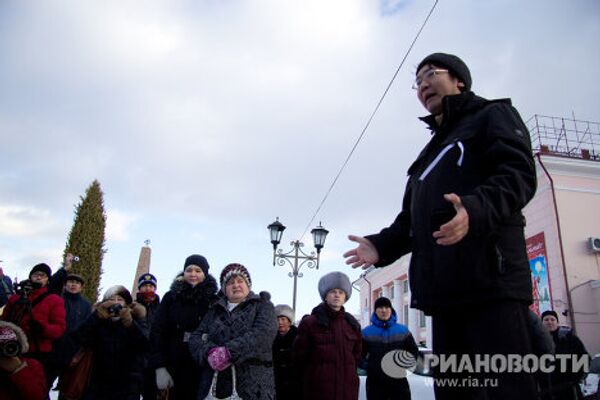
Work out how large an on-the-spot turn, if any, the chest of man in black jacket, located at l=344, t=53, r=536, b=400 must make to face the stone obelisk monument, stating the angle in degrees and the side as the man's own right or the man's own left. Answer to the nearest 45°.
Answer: approximately 90° to the man's own right

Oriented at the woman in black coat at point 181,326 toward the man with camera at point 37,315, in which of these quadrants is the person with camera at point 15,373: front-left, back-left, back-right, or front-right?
front-left

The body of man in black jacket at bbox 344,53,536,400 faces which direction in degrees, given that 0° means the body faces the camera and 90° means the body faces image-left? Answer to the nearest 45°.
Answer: approximately 45°

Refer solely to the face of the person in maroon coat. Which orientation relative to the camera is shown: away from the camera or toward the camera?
toward the camera

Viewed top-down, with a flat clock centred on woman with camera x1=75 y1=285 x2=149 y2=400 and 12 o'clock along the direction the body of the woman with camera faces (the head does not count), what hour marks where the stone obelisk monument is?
The stone obelisk monument is roughly at 6 o'clock from the woman with camera.

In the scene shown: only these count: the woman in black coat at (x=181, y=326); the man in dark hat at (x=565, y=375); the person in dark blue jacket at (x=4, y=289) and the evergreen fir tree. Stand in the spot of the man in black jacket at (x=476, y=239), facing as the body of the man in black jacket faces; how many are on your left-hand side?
0

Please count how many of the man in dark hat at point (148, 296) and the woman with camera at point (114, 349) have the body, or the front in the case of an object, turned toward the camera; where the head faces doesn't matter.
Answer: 2

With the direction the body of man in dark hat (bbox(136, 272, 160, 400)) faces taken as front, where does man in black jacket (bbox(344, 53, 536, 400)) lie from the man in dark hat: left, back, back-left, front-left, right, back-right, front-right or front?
front

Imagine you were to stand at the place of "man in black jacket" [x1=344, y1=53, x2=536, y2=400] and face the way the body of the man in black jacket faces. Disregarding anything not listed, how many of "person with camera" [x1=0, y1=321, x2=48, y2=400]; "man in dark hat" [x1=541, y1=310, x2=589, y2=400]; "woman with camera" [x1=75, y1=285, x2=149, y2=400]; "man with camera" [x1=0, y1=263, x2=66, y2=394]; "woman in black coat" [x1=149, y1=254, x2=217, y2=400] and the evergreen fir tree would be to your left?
0

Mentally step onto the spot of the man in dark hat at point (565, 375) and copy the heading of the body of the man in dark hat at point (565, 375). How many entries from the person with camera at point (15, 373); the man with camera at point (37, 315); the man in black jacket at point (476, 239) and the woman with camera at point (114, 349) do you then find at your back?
0

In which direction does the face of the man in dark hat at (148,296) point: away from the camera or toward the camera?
toward the camera

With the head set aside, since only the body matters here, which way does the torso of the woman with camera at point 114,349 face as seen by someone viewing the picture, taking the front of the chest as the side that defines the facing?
toward the camera

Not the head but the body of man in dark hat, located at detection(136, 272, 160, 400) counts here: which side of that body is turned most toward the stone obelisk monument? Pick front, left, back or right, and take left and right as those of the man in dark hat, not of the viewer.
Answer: back

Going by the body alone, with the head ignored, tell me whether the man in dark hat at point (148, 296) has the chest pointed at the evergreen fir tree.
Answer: no

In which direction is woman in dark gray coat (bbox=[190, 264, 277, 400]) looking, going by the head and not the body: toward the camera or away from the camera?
toward the camera

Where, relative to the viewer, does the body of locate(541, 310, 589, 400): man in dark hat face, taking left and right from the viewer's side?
facing the viewer and to the left of the viewer

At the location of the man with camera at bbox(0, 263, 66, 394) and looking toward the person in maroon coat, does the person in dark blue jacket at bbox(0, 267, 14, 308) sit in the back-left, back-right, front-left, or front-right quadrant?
back-left

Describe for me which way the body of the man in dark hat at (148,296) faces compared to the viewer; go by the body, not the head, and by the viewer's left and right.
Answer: facing the viewer
